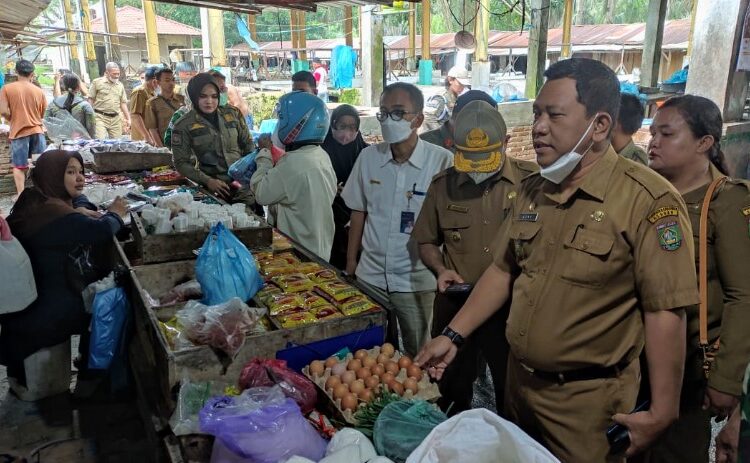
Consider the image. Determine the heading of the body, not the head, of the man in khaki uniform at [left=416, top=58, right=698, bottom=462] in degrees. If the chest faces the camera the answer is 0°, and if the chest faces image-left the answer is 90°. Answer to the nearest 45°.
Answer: approximately 45°

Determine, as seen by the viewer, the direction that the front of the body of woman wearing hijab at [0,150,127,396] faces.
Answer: to the viewer's right

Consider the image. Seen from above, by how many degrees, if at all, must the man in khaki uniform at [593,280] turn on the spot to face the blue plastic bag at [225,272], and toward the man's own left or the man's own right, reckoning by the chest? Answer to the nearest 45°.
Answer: approximately 45° to the man's own right

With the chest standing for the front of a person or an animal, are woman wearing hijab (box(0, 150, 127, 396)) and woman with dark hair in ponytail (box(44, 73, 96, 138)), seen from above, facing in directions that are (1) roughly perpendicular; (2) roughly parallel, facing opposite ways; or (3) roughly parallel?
roughly perpendicular

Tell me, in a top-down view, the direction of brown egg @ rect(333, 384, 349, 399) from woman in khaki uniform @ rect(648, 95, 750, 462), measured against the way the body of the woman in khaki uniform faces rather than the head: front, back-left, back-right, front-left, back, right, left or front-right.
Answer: front

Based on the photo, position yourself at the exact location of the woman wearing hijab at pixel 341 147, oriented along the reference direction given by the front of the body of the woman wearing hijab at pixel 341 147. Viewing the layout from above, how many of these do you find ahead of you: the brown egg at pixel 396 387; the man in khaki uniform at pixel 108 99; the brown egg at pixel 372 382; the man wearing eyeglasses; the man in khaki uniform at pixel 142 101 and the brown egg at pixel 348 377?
4

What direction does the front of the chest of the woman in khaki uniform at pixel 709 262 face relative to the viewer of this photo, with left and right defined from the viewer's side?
facing the viewer and to the left of the viewer

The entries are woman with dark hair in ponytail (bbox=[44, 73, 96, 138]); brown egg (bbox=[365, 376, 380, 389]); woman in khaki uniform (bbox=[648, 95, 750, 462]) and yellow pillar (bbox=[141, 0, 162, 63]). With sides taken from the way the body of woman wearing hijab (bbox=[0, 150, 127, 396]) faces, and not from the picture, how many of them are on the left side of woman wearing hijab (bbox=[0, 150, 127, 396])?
2
